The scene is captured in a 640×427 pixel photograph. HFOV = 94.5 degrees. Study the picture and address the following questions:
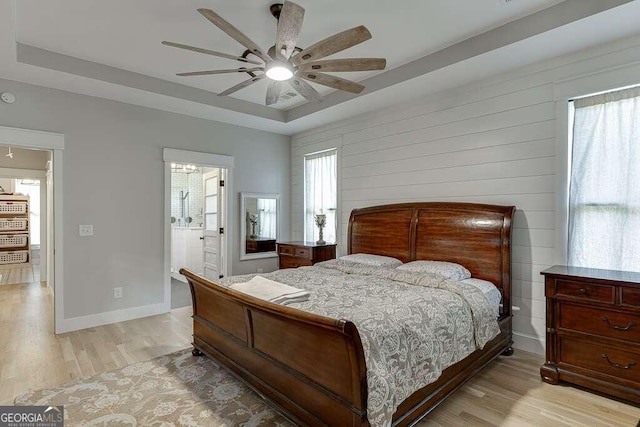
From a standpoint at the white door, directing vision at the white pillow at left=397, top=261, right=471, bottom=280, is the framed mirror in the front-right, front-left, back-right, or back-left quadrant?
front-left

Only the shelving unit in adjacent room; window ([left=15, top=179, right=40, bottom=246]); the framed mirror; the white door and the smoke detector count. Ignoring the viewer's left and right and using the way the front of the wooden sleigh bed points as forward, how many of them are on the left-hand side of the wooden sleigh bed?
0

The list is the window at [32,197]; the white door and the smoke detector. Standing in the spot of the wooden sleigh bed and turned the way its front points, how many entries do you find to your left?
0

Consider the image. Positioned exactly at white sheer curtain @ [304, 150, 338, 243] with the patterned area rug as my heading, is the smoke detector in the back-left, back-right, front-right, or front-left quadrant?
front-right

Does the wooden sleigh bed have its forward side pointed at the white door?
no

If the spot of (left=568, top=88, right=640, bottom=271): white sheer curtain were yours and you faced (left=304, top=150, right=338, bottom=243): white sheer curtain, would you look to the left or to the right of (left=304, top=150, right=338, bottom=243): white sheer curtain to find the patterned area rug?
left

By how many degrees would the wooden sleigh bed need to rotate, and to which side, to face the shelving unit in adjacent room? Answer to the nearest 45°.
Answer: approximately 90° to its right

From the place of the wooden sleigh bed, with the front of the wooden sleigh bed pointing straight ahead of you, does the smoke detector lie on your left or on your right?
on your right

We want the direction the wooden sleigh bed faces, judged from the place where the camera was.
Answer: facing the viewer and to the left of the viewer

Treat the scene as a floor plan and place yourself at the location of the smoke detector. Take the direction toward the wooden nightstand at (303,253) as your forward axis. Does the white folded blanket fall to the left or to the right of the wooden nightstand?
right

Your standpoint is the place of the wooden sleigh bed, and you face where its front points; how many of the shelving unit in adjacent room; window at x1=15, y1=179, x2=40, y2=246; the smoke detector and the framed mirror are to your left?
0

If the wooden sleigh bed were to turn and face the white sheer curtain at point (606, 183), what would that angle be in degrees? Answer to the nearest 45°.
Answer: approximately 135° to its left

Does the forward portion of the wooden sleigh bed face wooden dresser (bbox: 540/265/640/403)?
no

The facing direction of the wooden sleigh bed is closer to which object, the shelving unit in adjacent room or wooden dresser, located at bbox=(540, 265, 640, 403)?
the shelving unit in adjacent room

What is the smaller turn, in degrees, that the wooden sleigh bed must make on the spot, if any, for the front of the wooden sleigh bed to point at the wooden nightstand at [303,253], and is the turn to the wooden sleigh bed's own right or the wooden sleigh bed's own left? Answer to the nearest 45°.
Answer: approximately 135° to the wooden sleigh bed's own right

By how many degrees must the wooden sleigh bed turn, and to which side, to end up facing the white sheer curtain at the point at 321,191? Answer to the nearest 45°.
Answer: approximately 135° to its right
